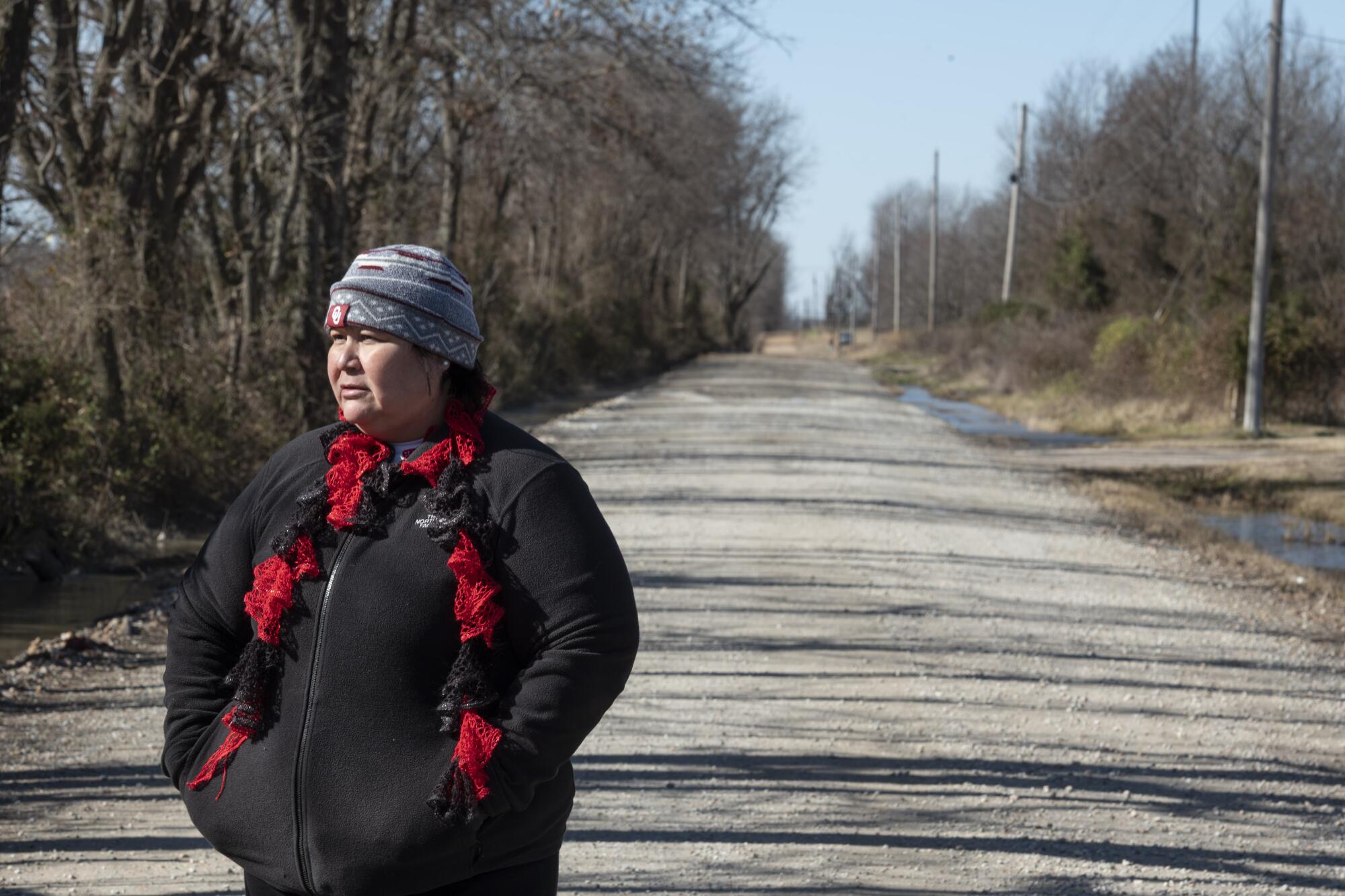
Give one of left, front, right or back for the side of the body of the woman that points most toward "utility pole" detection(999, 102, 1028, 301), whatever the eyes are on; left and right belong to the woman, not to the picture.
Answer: back

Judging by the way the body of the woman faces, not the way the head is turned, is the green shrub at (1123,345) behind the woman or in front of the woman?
behind

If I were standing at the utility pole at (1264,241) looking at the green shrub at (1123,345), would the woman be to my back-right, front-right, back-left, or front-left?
back-left

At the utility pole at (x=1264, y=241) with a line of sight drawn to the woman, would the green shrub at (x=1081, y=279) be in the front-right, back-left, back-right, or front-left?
back-right

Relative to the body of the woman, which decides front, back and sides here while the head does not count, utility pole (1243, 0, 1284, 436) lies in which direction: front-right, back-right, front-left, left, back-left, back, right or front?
back

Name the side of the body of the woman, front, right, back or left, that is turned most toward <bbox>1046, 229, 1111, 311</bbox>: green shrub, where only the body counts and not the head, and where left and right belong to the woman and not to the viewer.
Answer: back

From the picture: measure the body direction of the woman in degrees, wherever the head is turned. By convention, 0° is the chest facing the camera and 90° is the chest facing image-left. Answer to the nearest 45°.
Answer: approximately 45°

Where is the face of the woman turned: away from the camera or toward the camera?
toward the camera
